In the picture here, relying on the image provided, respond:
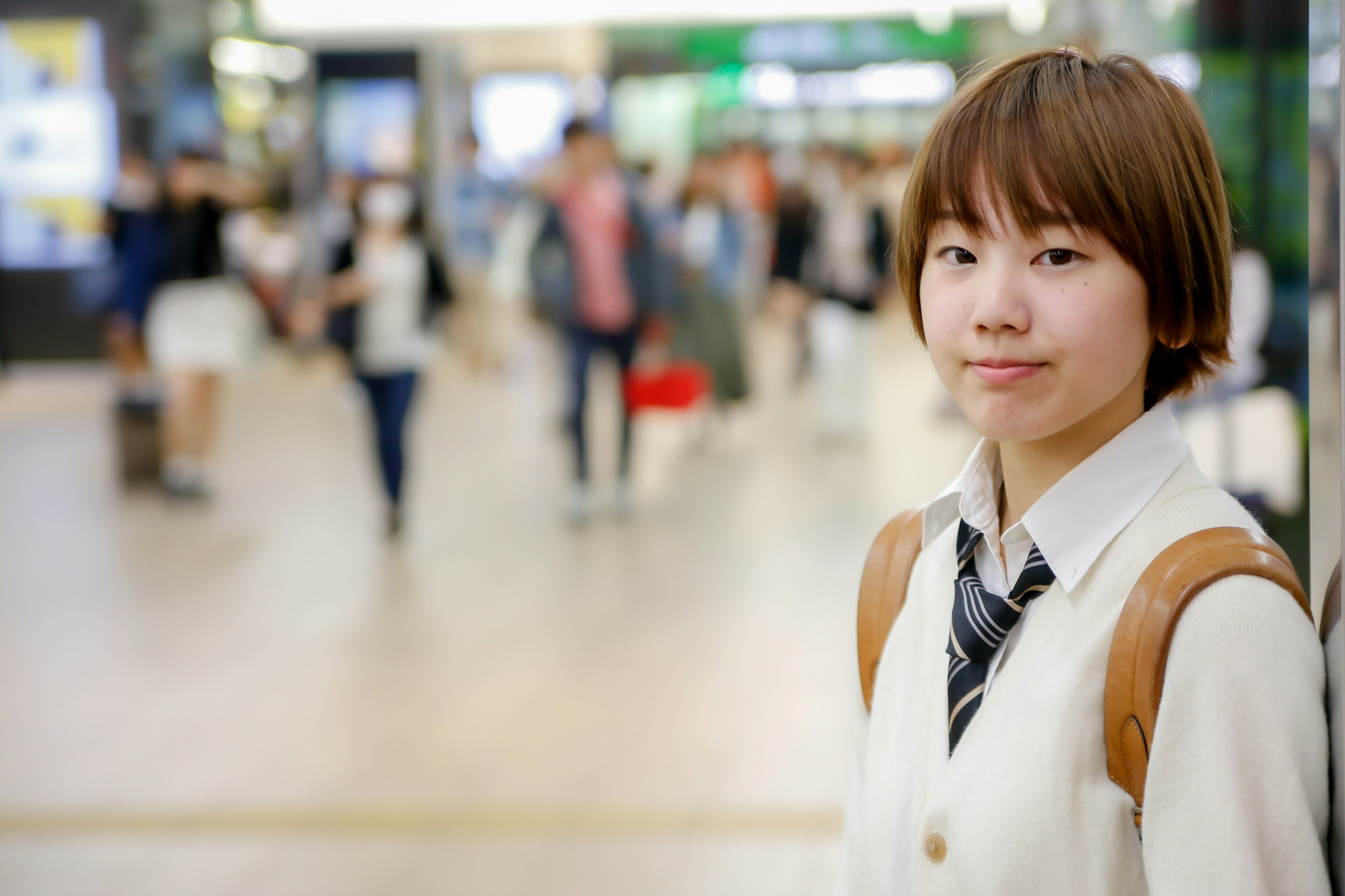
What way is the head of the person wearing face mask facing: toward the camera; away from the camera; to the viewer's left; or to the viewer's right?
toward the camera

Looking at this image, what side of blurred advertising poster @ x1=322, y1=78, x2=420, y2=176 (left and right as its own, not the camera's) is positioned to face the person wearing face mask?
front

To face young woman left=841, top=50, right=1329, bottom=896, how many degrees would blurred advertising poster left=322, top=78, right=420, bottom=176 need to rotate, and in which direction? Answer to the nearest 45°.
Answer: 0° — it already faces them

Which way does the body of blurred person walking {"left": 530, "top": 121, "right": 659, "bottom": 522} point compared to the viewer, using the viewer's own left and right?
facing the viewer

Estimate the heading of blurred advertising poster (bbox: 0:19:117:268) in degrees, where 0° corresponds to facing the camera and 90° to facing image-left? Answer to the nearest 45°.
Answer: approximately 0°

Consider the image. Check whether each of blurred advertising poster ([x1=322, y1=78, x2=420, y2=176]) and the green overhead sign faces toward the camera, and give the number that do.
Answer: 2

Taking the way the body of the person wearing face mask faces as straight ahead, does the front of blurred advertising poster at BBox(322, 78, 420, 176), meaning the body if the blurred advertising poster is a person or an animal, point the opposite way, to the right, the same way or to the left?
the same way
